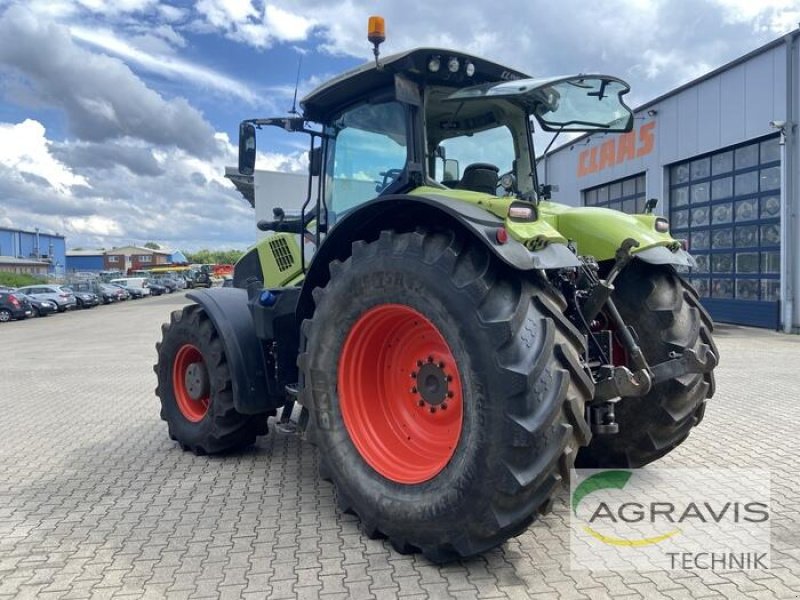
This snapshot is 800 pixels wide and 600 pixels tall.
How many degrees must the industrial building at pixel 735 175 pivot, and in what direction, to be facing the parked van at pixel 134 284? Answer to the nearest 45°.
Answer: approximately 90° to its right

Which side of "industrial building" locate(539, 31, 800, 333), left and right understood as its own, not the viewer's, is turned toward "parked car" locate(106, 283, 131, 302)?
right

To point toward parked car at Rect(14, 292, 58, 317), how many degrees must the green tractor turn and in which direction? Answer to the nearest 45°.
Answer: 0° — it already faces it

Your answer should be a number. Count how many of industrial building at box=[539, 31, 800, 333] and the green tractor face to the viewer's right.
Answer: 0

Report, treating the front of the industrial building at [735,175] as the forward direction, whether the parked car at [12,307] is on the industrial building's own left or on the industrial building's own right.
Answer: on the industrial building's own right

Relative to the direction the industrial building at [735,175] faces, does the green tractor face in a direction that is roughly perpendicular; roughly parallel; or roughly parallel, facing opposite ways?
roughly perpendicular

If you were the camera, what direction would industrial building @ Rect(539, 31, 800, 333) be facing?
facing the viewer and to the left of the viewer

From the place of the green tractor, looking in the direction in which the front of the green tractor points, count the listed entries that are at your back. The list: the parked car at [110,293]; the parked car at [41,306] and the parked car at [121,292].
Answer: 0

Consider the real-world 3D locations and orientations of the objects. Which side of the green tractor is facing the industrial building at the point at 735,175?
right

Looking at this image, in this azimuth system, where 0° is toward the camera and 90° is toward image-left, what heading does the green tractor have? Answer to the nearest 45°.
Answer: approximately 135°

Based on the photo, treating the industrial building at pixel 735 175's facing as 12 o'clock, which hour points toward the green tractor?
The green tractor is roughly at 11 o'clock from the industrial building.

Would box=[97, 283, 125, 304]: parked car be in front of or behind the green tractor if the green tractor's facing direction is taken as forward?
in front

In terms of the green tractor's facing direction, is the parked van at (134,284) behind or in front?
in front
